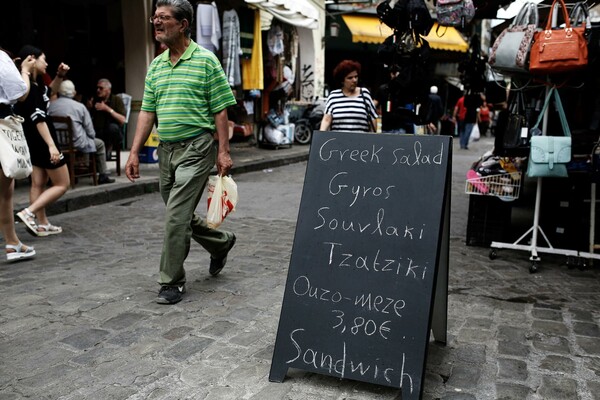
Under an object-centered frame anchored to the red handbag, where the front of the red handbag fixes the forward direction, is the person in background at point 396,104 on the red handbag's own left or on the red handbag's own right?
on the red handbag's own right

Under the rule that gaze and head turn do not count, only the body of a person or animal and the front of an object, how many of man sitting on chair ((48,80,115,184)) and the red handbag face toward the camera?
1

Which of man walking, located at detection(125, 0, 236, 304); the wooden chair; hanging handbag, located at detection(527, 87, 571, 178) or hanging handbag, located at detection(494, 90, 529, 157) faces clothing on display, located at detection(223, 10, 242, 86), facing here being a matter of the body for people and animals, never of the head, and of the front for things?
the wooden chair

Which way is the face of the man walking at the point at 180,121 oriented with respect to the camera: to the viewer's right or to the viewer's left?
to the viewer's left

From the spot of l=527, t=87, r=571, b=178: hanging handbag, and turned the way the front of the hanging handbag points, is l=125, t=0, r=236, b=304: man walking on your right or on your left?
on your right

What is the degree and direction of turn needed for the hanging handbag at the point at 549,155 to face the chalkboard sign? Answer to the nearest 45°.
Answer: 0° — it already faces it

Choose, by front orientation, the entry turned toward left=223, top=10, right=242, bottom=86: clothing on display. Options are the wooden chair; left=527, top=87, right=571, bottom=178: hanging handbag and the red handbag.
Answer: the wooden chair

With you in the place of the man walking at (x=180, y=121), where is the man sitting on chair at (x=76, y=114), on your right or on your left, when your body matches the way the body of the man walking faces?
on your right

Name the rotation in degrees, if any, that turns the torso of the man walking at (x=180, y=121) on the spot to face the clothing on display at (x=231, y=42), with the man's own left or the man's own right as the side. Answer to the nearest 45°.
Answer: approximately 135° to the man's own right
